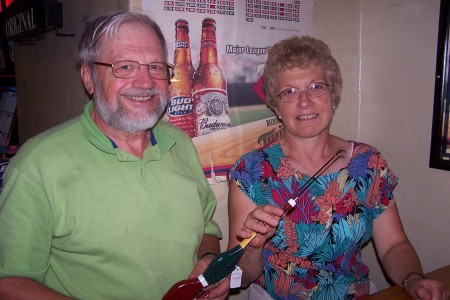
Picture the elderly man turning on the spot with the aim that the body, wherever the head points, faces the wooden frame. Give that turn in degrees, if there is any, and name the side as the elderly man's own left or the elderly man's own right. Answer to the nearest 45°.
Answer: approximately 45° to the elderly man's own left

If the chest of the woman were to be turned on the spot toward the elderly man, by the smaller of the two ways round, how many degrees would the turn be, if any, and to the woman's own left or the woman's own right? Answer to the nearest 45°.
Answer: approximately 45° to the woman's own right

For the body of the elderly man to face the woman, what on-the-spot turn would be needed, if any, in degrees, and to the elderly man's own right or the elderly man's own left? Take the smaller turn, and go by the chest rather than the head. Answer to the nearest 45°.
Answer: approximately 45° to the elderly man's own left

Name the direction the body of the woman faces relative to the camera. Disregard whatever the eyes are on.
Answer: toward the camera

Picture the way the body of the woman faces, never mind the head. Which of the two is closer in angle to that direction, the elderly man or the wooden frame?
the elderly man

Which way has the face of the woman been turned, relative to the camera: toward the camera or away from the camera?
toward the camera

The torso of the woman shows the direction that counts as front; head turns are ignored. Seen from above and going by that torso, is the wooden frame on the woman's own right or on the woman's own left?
on the woman's own left

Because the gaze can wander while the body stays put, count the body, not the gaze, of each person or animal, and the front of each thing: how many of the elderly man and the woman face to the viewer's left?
0

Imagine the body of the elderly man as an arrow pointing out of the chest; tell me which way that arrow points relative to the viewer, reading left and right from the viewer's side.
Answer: facing the viewer and to the right of the viewer
